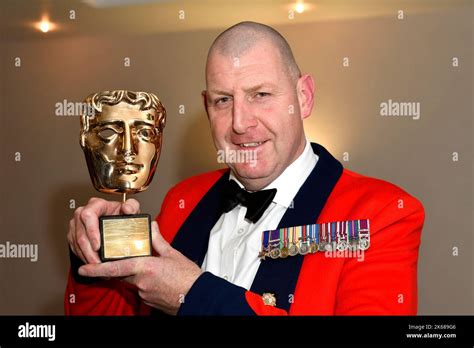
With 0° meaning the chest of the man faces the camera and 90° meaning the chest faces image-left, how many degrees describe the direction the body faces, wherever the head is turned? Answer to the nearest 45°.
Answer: approximately 45°
